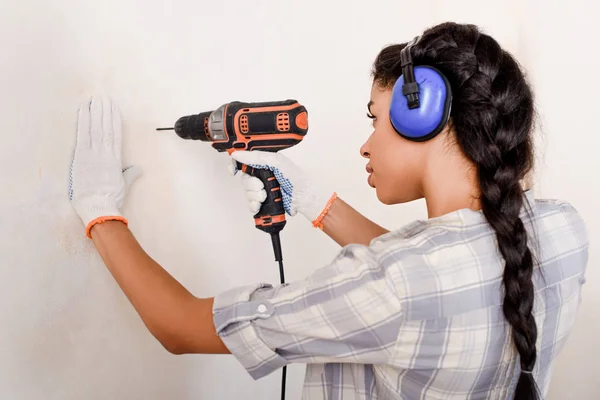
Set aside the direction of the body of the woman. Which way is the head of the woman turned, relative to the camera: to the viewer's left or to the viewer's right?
to the viewer's left

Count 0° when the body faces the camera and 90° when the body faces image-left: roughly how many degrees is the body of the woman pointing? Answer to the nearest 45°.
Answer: approximately 135°
